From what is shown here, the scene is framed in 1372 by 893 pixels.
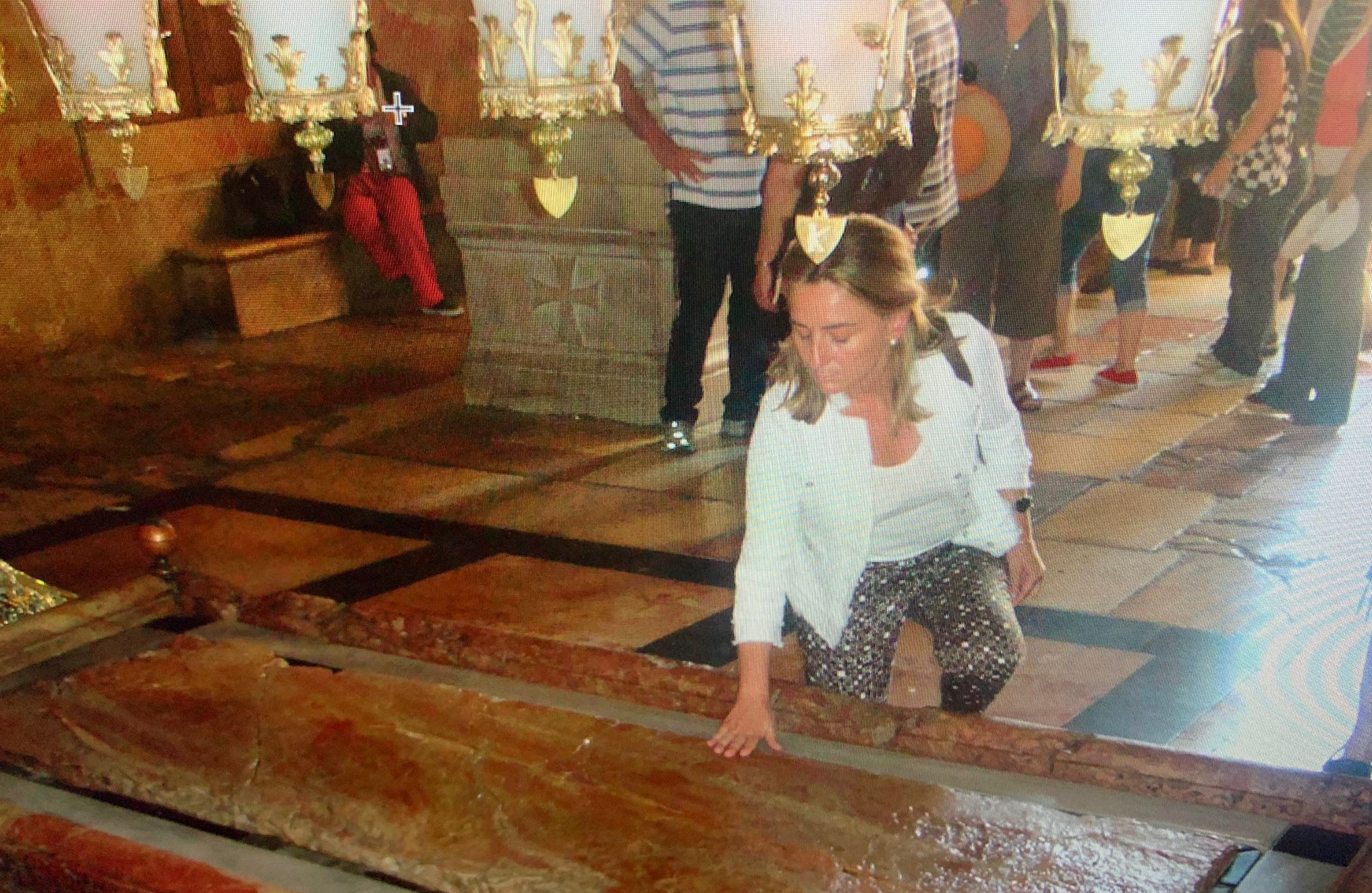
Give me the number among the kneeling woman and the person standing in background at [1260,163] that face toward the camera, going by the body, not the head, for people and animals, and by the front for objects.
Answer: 1

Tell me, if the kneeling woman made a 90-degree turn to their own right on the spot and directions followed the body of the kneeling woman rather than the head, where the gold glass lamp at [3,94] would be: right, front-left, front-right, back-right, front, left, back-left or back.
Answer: front

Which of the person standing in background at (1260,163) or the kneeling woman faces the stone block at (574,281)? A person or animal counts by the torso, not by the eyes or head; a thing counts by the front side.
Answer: the person standing in background

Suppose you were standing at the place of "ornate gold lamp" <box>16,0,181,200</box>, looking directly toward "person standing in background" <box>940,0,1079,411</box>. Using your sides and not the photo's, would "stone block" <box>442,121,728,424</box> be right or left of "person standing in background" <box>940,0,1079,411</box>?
left

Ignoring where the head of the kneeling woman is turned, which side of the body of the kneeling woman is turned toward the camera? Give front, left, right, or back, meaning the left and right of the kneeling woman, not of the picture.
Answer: front

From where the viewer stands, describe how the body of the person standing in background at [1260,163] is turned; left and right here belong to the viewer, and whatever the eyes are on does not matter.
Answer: facing to the left of the viewer

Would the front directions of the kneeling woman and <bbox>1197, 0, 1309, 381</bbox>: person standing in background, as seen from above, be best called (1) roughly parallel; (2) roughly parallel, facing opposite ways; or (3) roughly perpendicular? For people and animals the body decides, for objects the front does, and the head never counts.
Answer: roughly perpendicular

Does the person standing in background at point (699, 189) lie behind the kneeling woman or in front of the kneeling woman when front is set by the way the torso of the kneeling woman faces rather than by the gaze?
behind

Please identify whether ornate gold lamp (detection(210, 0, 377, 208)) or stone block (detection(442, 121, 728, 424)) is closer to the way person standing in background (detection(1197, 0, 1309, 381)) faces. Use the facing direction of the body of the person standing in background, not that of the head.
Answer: the stone block

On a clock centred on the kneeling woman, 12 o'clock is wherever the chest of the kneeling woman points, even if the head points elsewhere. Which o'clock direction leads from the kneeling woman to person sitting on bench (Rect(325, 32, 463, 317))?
The person sitting on bench is roughly at 5 o'clock from the kneeling woman.

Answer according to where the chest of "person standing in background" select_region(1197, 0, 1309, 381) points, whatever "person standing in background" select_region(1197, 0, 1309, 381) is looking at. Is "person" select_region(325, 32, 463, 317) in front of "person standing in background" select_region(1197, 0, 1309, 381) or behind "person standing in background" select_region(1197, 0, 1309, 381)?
in front

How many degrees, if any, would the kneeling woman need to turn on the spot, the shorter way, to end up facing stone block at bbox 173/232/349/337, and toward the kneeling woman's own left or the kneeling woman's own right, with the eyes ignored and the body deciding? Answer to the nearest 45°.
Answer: approximately 135° to the kneeling woman's own right

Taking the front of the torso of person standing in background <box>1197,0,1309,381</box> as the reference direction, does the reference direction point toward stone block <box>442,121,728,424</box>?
yes

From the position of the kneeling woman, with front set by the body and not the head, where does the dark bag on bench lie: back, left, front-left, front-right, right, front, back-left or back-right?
back-right
